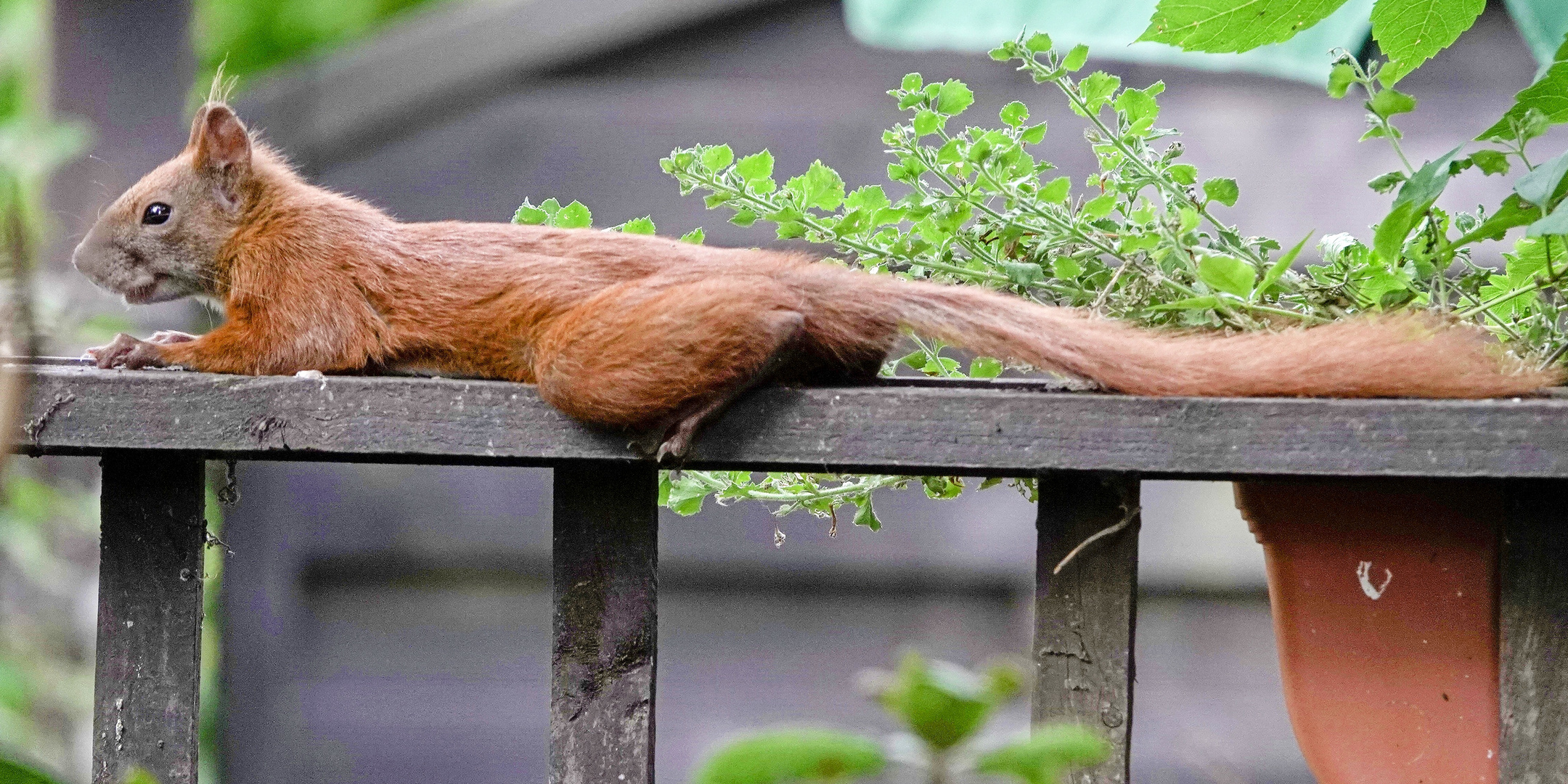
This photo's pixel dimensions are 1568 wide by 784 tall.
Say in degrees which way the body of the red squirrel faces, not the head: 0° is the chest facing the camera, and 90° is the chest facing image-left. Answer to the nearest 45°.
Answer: approximately 90°

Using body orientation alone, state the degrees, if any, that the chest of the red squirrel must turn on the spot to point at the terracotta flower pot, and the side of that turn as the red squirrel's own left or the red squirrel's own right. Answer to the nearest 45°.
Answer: approximately 180°
